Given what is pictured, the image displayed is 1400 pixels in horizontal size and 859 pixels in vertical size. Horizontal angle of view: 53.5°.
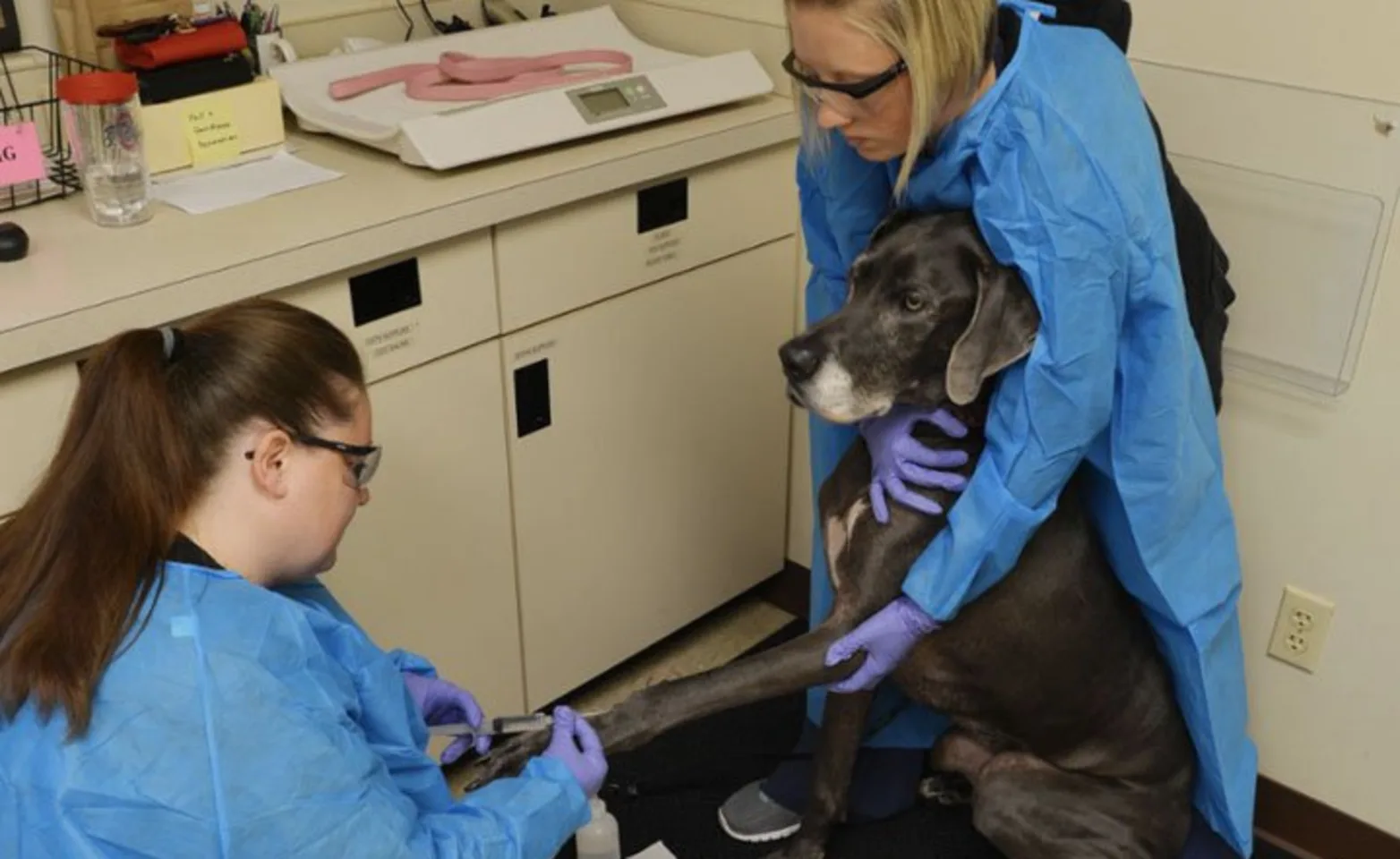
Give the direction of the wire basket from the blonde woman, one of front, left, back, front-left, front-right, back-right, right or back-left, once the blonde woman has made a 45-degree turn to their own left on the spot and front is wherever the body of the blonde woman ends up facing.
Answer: right

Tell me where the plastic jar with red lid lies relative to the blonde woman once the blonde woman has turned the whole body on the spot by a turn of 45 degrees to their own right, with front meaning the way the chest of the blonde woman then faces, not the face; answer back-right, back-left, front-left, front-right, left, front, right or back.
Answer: front

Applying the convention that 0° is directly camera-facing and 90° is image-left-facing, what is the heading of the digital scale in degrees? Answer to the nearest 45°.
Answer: approximately 315°

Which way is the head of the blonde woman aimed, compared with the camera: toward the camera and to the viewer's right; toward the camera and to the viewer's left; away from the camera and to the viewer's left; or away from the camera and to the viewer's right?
toward the camera and to the viewer's left

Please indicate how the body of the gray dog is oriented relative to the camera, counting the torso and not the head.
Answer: to the viewer's left

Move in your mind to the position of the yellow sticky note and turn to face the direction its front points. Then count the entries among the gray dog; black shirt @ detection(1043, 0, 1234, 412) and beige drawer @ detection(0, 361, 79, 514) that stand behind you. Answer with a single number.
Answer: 0

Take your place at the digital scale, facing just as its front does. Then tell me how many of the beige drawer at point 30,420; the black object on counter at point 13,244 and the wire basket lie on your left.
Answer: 0

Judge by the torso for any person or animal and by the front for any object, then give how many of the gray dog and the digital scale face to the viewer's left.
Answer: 1

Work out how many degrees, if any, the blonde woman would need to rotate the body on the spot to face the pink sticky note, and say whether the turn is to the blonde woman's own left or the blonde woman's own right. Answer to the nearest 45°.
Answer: approximately 45° to the blonde woman's own right

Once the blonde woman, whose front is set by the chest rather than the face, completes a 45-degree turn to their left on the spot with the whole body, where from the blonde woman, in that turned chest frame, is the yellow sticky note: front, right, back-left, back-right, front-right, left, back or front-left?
right

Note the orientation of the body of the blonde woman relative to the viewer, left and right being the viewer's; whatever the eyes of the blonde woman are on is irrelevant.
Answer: facing the viewer and to the left of the viewer

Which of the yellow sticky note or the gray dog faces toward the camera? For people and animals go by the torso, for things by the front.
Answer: the yellow sticky note

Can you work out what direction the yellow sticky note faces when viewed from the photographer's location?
facing the viewer

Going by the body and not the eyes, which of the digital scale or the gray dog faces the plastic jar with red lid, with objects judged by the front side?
the gray dog

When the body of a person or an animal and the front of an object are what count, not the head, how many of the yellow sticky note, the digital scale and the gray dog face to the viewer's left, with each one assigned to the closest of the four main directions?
1
